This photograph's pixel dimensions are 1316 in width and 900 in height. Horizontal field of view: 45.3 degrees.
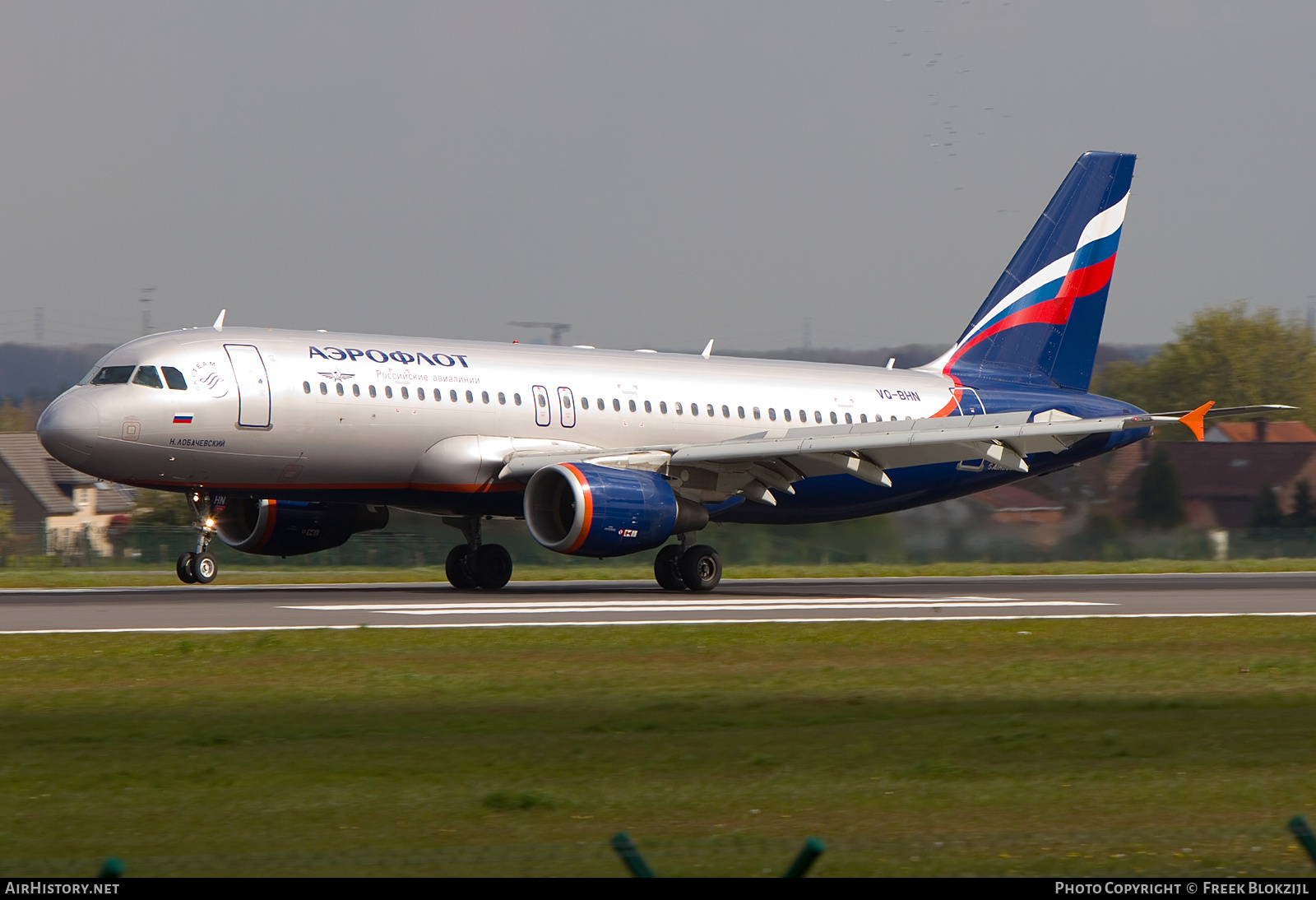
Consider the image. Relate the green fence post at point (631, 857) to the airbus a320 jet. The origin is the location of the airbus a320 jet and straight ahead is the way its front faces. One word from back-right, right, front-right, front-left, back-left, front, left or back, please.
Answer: front-left

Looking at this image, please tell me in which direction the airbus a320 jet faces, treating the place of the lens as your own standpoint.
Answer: facing the viewer and to the left of the viewer

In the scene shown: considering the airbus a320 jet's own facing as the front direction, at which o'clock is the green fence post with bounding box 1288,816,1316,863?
The green fence post is roughly at 10 o'clock from the airbus a320 jet.

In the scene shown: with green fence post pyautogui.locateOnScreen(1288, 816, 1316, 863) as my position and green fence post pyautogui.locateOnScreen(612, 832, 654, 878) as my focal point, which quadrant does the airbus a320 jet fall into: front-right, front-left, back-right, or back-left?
front-right
